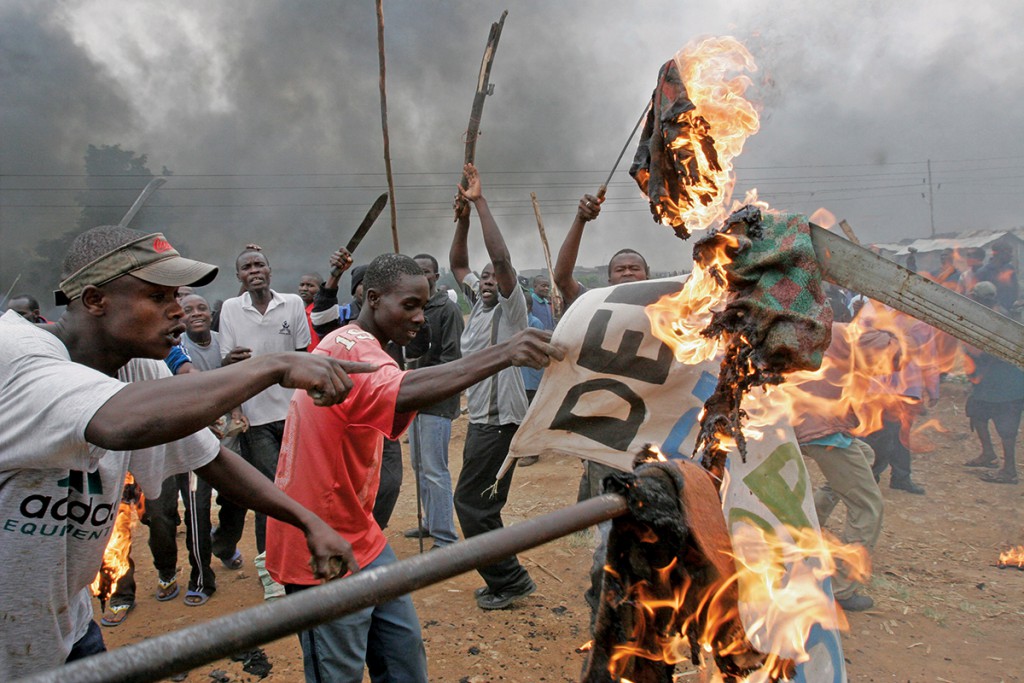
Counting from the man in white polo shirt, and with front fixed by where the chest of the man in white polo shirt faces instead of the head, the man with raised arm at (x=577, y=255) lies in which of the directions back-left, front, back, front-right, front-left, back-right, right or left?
front-left

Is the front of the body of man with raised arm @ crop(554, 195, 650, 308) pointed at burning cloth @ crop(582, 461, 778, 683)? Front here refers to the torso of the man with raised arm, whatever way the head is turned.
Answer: yes

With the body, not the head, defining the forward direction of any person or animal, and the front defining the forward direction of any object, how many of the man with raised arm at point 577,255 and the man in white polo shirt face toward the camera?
2

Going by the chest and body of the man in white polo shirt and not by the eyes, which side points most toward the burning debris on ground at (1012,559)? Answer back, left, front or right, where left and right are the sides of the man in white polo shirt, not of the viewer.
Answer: left

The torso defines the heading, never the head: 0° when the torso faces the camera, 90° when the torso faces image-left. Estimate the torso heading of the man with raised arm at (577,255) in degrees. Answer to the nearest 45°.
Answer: approximately 0°

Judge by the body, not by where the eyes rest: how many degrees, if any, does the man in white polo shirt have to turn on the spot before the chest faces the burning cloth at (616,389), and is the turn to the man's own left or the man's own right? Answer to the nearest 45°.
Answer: approximately 45° to the man's own left

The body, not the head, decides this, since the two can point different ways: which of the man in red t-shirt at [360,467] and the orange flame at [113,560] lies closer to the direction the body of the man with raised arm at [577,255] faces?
the man in red t-shirt

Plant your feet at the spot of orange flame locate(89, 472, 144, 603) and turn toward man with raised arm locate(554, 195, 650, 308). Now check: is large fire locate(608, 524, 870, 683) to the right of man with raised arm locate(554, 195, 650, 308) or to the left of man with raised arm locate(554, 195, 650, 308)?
right

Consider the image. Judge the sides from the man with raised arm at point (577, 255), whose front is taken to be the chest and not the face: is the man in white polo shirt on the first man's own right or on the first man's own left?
on the first man's own right
